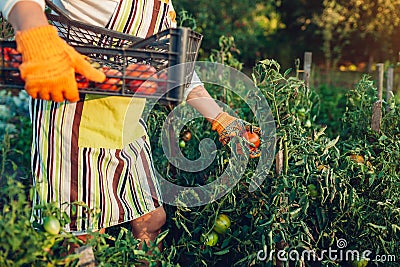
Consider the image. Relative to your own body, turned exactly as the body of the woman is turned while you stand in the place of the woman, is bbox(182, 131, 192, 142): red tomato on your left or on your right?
on your left

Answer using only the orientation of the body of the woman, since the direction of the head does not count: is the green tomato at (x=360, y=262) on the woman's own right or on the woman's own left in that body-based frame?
on the woman's own left

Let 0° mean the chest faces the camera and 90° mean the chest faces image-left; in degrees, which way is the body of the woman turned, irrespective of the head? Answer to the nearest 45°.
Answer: approximately 315°

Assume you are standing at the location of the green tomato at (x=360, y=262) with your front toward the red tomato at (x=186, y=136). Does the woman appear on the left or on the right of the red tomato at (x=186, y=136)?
left

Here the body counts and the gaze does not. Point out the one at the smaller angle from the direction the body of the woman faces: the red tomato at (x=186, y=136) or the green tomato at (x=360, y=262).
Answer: the green tomato
